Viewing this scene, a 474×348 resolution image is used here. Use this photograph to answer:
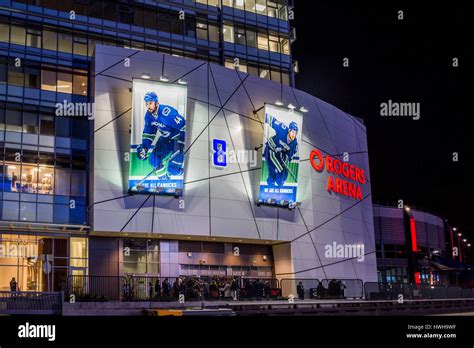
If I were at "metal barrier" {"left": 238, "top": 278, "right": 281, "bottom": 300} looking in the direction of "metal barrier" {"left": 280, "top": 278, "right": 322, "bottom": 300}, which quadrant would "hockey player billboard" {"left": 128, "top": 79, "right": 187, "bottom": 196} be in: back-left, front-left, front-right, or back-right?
back-left

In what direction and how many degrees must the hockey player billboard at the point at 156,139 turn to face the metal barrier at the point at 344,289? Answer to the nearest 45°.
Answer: approximately 90° to its left

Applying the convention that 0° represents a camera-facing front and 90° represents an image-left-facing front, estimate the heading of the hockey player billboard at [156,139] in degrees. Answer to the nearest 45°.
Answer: approximately 0°
